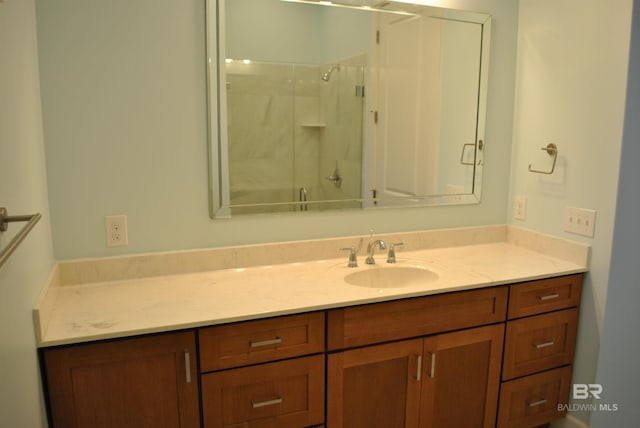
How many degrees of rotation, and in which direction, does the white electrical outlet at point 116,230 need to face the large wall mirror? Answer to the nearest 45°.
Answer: approximately 90° to its left

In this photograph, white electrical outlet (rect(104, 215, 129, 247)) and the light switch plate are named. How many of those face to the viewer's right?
0

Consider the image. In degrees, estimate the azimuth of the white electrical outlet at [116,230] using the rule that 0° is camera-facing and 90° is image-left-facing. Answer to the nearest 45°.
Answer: approximately 0°

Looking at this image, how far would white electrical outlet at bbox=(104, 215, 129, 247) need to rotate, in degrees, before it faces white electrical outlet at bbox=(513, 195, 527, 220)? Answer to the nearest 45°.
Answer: approximately 90° to its left

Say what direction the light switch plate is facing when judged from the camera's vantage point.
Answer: facing the viewer and to the left of the viewer

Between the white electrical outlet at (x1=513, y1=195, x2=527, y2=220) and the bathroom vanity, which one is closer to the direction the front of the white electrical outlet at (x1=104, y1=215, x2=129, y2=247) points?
the bathroom vanity

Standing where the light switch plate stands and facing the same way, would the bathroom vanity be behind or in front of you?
in front
